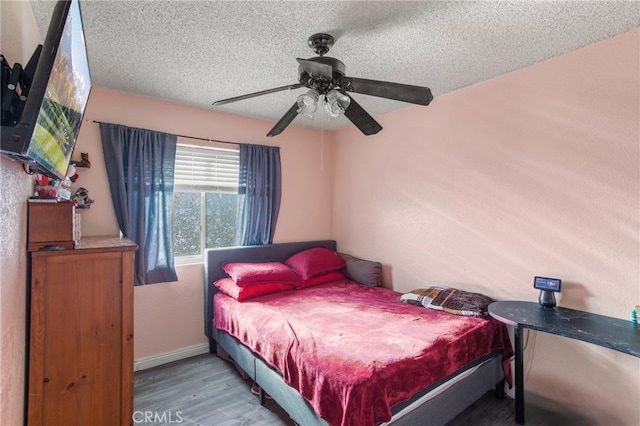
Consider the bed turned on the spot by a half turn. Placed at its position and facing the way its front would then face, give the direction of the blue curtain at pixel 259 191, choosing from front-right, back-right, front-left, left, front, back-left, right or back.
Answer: front

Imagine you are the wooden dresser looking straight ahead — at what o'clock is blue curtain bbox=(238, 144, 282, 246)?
The blue curtain is roughly at 11 o'clock from the wooden dresser.

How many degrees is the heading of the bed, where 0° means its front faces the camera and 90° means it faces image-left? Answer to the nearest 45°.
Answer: approximately 315°

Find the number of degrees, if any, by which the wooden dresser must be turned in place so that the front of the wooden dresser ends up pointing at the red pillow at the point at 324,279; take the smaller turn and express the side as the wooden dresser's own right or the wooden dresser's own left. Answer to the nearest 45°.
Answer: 0° — it already faces it

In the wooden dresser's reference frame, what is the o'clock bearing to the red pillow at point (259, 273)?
The red pillow is roughly at 11 o'clock from the wooden dresser.

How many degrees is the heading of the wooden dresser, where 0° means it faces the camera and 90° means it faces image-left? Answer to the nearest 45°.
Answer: approximately 270°

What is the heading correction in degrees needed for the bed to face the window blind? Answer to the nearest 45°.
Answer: approximately 180°

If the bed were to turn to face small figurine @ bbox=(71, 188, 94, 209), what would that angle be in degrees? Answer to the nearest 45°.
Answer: approximately 135° to its right

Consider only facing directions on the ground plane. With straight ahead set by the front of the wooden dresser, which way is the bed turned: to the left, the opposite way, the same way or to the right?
to the right

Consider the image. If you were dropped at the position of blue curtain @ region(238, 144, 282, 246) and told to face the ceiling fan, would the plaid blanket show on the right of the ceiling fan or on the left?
left
